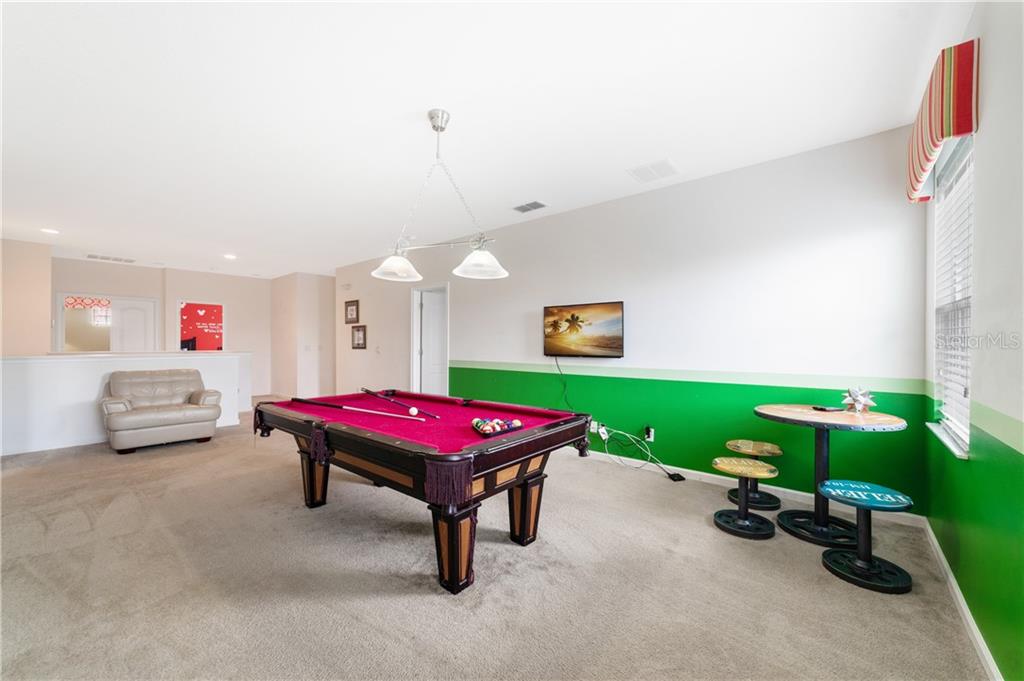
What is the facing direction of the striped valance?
to the viewer's left

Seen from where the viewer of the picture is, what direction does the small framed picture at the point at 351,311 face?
facing the viewer and to the left of the viewer

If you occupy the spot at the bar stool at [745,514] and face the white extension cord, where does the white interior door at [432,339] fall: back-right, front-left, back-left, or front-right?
front-left

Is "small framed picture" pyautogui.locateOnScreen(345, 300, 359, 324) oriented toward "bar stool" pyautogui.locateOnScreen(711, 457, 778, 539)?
no

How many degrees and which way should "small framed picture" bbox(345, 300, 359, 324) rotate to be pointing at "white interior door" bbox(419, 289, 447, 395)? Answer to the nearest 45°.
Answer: approximately 90° to its left

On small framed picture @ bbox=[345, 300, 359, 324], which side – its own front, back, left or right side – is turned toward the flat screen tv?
left

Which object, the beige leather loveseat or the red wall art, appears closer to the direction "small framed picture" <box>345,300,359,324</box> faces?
the beige leather loveseat

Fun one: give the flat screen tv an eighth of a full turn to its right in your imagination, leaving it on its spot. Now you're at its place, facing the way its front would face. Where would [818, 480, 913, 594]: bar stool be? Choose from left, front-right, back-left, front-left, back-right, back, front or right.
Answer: back-left

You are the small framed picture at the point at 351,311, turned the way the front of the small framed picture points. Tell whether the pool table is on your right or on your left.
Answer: on your left

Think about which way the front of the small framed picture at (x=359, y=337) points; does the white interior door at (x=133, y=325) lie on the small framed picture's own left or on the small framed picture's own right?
on the small framed picture's own right

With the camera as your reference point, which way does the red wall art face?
facing the viewer

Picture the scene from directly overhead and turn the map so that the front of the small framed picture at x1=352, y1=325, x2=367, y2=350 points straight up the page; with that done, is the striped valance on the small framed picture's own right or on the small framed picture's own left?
on the small framed picture's own left

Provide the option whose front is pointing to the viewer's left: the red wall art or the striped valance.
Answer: the striped valance

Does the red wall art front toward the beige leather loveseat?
yes

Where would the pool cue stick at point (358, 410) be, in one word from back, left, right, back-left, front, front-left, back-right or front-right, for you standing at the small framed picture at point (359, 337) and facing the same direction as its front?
front-left

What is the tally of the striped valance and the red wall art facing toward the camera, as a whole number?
1
